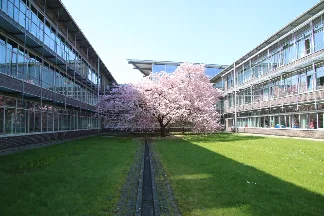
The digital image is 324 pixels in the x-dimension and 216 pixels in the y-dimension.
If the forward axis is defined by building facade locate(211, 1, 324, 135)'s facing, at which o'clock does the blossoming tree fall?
The blossoming tree is roughly at 1 o'clock from the building facade.

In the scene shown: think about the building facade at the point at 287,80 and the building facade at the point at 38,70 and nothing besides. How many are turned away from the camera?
0

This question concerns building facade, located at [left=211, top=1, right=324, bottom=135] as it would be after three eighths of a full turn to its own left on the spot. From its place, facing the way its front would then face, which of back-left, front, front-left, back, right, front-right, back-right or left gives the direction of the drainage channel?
right

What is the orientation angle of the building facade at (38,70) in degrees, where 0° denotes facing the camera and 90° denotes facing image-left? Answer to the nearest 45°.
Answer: approximately 315°

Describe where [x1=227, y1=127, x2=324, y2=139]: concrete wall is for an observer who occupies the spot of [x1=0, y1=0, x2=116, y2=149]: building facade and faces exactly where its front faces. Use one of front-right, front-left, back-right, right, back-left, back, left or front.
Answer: front-left

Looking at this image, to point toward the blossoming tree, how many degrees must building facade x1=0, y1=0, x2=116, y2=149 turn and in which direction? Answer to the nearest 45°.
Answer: approximately 90° to its left

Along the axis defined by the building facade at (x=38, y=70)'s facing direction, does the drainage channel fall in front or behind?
in front

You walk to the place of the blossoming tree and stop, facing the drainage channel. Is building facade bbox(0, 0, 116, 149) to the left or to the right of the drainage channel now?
right

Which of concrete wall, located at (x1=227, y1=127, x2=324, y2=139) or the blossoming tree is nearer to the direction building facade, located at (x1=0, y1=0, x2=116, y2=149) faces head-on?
the concrete wall

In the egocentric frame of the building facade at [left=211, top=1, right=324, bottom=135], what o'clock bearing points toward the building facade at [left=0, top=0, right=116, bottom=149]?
the building facade at [left=0, top=0, right=116, bottom=149] is roughly at 12 o'clock from the building facade at [left=211, top=1, right=324, bottom=135].

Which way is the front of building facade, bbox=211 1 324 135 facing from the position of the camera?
facing the viewer and to the left of the viewer
